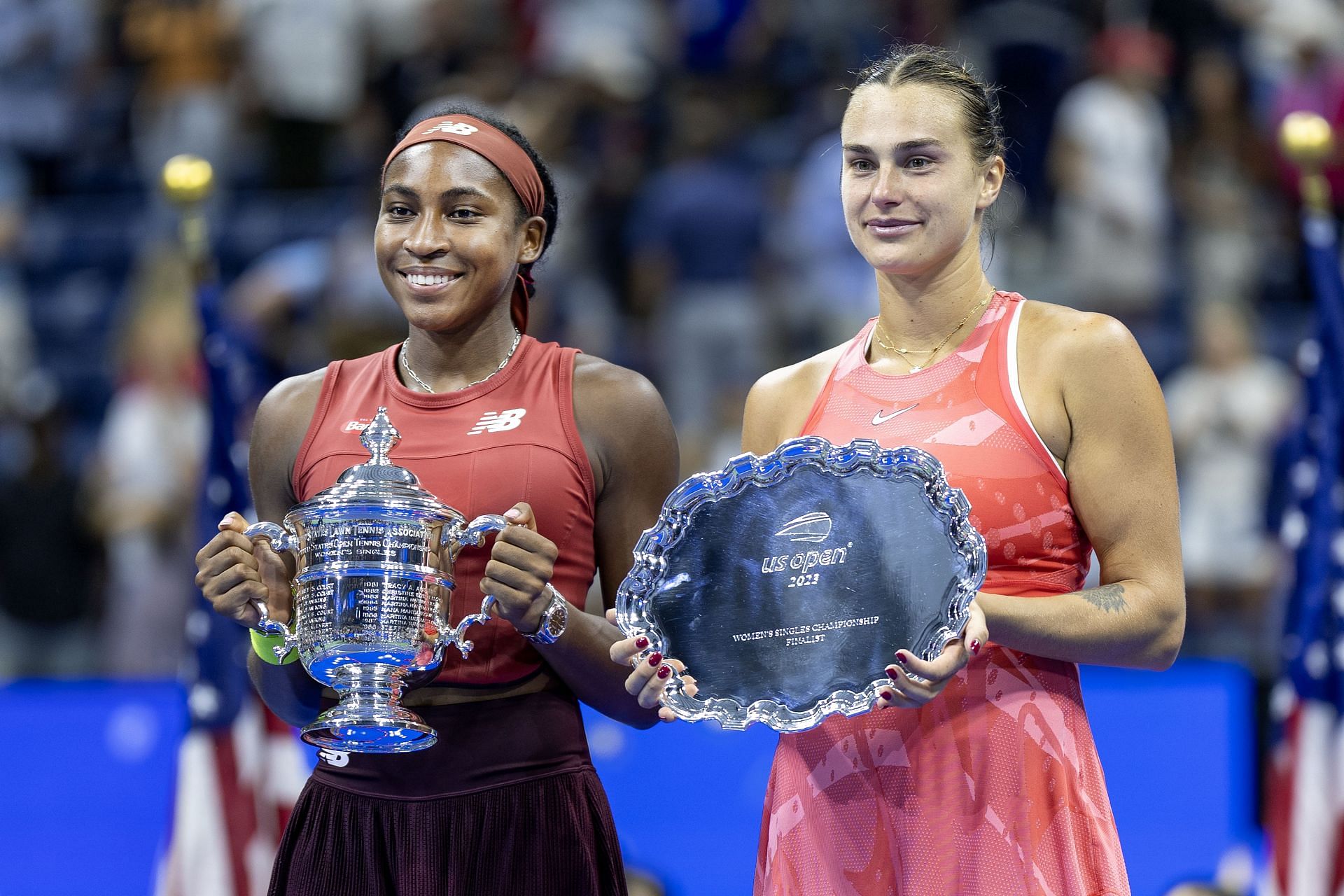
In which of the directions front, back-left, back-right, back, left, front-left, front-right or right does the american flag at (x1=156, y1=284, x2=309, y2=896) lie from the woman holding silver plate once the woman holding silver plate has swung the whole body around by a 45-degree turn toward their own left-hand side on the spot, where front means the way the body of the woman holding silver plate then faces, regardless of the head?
back-right

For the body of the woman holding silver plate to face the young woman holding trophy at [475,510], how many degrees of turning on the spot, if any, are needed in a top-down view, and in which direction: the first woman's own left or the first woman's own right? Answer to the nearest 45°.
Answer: approximately 45° to the first woman's own right

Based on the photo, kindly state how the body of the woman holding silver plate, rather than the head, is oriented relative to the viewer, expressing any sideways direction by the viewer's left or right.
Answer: facing the viewer and to the left of the viewer

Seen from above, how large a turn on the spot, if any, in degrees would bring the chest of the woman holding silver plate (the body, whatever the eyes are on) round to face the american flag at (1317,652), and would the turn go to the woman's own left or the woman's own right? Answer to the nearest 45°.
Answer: approximately 180°

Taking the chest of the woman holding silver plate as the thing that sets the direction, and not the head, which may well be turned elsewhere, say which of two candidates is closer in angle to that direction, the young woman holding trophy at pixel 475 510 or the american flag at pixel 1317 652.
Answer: the young woman holding trophy

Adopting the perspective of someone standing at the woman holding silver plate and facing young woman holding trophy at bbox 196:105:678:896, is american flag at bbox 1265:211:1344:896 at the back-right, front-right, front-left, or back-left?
back-right

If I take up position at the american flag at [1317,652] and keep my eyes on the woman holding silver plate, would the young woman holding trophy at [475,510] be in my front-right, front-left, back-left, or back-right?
front-right
